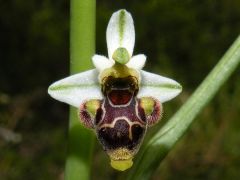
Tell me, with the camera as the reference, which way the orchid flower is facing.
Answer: facing the viewer
